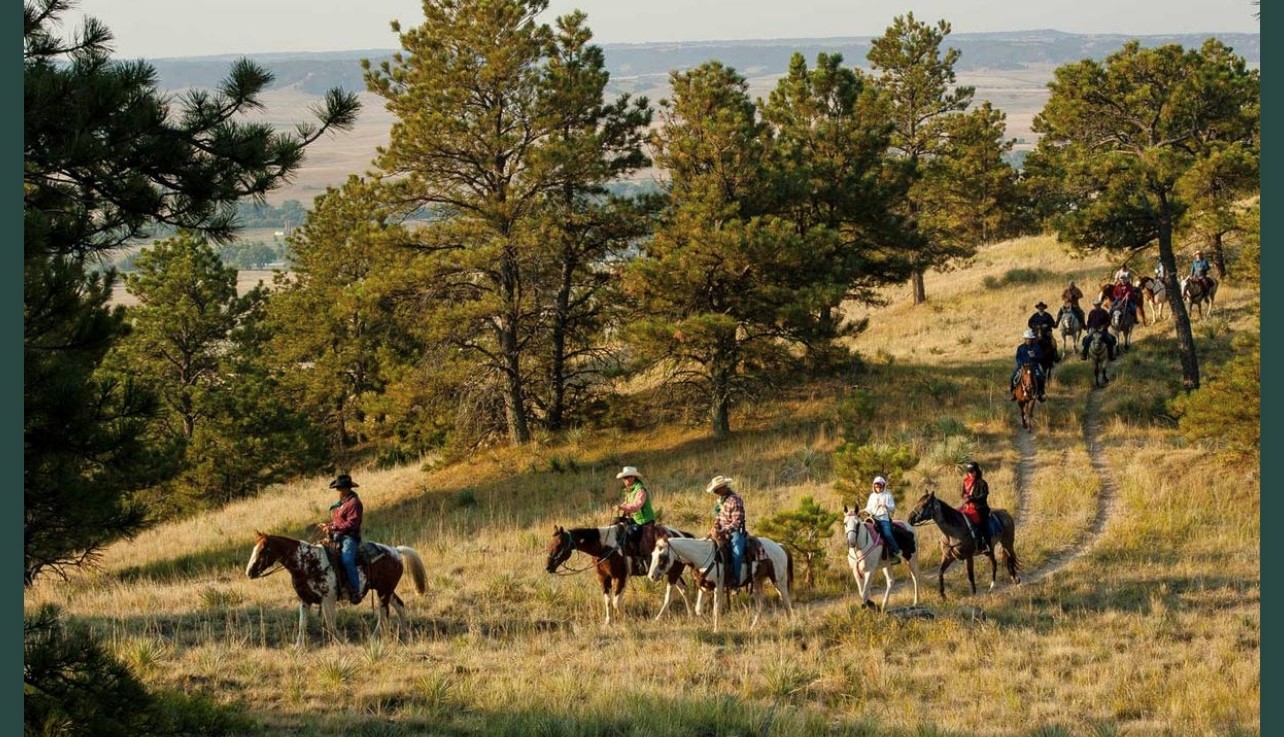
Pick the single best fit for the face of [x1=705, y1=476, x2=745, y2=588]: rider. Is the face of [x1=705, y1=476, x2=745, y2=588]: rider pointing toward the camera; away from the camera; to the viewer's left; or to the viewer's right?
to the viewer's left

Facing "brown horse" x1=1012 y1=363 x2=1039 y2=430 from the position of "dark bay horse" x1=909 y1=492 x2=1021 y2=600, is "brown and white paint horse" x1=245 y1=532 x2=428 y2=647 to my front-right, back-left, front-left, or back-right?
back-left

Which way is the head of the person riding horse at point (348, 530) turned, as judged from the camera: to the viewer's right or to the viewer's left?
to the viewer's left

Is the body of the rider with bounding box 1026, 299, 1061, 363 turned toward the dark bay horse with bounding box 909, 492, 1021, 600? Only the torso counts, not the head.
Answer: yes

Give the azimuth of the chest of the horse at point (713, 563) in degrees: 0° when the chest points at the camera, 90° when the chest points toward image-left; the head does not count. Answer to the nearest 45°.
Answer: approximately 90°

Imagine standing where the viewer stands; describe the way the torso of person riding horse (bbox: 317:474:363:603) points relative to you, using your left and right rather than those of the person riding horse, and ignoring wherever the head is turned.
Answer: facing to the left of the viewer

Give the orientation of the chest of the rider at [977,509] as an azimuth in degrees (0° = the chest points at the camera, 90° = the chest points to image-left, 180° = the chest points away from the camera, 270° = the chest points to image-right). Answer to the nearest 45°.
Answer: approximately 45°

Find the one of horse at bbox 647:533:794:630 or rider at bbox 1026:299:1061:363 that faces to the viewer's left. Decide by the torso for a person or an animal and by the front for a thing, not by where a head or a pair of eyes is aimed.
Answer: the horse

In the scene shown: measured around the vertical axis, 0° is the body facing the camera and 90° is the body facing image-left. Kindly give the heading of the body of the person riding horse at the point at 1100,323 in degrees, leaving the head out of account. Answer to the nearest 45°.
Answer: approximately 0°

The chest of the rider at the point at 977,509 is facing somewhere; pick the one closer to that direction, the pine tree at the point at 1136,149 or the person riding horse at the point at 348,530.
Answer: the person riding horse

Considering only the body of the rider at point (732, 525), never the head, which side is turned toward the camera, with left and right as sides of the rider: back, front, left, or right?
left
